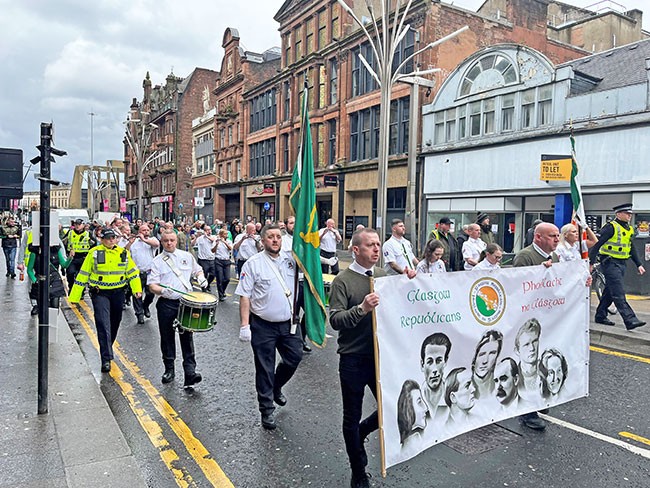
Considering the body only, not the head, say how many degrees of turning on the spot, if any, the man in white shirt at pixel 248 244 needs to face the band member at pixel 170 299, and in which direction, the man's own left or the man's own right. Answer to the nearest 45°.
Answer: approximately 45° to the man's own right

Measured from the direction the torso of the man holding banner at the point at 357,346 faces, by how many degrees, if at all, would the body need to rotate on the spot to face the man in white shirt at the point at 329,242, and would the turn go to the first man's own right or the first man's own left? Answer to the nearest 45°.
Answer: approximately 135° to the first man's own left

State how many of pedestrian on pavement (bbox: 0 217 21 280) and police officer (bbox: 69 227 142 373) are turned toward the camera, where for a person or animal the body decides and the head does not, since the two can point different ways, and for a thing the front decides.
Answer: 2

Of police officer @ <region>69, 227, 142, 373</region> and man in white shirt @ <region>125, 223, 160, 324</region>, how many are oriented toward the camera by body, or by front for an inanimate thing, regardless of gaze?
2

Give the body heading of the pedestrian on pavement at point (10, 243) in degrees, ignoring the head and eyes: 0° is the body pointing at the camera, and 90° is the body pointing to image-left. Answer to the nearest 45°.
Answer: approximately 0°
